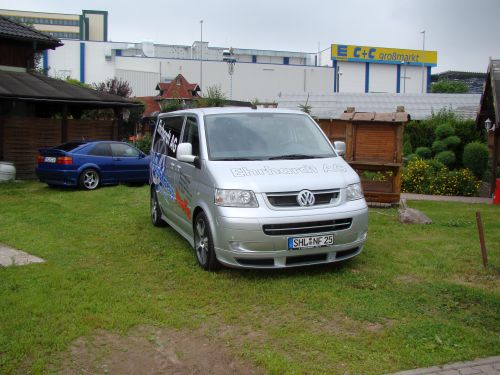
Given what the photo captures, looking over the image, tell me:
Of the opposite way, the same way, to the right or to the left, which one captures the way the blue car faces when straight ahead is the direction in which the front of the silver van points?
to the left

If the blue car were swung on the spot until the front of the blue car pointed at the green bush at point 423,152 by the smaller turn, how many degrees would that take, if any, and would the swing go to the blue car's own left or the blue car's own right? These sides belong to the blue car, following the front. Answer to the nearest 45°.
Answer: approximately 45° to the blue car's own right

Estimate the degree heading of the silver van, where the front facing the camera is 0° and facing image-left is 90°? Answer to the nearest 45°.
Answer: approximately 315°

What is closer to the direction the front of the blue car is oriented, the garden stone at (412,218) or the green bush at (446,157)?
the green bush

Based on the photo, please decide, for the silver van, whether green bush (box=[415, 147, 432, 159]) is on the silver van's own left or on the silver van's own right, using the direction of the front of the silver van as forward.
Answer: on the silver van's own left

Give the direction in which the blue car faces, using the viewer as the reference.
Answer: facing away from the viewer and to the right of the viewer

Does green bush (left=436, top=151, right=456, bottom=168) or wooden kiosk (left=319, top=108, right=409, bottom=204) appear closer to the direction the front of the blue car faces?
the green bush

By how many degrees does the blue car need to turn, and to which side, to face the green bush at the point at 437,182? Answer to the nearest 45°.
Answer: approximately 45° to its right

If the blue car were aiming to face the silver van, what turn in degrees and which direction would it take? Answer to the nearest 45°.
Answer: approximately 135° to its right
